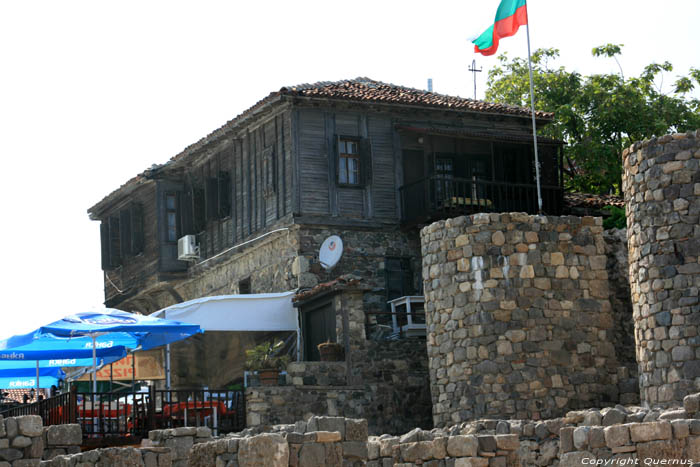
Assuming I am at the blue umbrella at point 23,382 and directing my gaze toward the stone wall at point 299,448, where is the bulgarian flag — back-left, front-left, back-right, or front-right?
front-left

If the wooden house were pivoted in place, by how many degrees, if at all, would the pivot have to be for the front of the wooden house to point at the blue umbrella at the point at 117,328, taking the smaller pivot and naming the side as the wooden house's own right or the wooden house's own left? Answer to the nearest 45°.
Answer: approximately 90° to the wooden house's own right

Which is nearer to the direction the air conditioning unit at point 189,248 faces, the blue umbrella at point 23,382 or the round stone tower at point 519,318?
the blue umbrella

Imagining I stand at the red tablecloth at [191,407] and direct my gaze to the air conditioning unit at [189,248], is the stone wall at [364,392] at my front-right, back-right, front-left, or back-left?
front-right

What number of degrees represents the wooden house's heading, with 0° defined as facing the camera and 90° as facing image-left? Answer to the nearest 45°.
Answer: approximately 315°

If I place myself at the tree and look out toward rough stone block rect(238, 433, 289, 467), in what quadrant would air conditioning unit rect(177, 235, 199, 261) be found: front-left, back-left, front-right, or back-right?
front-right

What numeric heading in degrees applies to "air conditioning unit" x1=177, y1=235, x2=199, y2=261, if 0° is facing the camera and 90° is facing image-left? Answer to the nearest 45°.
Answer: approximately 45°

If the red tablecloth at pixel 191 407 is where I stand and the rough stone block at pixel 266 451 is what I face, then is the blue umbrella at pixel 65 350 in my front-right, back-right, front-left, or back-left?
back-right

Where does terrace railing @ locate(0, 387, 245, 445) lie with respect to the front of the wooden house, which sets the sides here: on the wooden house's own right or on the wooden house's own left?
on the wooden house's own right

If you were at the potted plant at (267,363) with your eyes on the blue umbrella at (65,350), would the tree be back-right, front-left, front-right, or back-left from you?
back-right

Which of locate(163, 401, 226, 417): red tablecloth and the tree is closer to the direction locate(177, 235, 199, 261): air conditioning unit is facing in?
the red tablecloth

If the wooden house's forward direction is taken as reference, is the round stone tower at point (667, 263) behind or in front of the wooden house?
in front

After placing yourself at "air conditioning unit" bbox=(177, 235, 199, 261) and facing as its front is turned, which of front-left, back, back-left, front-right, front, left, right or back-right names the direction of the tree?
back-left

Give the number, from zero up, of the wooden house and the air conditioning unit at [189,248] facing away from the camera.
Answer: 0

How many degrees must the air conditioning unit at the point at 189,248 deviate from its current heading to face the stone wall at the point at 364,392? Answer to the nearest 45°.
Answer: approximately 45° to its left
